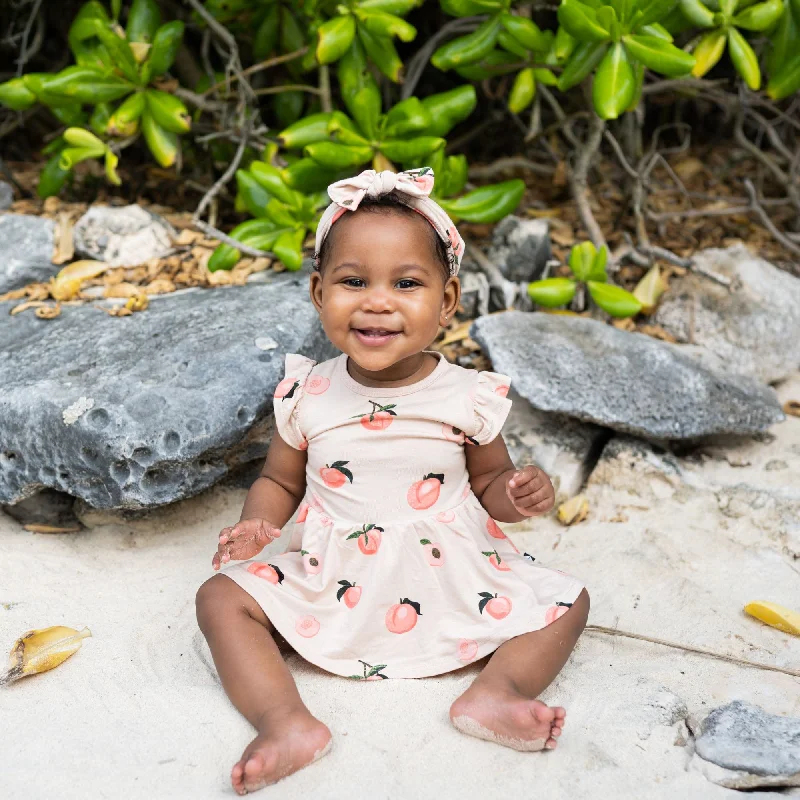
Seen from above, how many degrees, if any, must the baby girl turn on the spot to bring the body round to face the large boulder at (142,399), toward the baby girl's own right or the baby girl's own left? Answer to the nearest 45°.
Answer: approximately 135° to the baby girl's own right

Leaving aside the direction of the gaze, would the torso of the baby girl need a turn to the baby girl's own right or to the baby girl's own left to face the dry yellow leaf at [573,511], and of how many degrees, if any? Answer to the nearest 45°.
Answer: approximately 135° to the baby girl's own left

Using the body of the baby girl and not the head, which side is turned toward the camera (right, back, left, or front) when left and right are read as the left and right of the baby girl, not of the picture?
front

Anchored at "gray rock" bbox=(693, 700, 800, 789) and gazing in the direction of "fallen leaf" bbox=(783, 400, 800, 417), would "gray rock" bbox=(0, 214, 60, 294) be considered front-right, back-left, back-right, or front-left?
front-left

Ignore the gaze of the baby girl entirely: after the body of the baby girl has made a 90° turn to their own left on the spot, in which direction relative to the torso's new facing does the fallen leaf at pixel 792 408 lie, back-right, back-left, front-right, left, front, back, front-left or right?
front-left

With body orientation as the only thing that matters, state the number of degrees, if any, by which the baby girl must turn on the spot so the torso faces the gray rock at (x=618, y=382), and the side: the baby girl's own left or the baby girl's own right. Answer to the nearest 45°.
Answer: approximately 135° to the baby girl's own left

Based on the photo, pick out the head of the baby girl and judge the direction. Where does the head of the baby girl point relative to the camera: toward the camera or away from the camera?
toward the camera

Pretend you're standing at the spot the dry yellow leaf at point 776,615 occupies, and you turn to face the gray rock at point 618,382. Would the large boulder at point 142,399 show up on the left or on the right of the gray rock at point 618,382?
left

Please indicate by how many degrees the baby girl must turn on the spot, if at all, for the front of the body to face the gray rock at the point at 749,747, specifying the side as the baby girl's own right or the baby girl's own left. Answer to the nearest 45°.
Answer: approximately 45° to the baby girl's own left

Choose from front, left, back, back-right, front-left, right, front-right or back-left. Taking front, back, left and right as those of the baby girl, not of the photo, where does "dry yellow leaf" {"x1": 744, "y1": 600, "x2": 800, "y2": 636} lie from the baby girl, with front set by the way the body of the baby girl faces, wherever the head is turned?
left

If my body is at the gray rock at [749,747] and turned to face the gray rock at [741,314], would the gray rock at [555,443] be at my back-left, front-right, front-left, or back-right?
front-left
